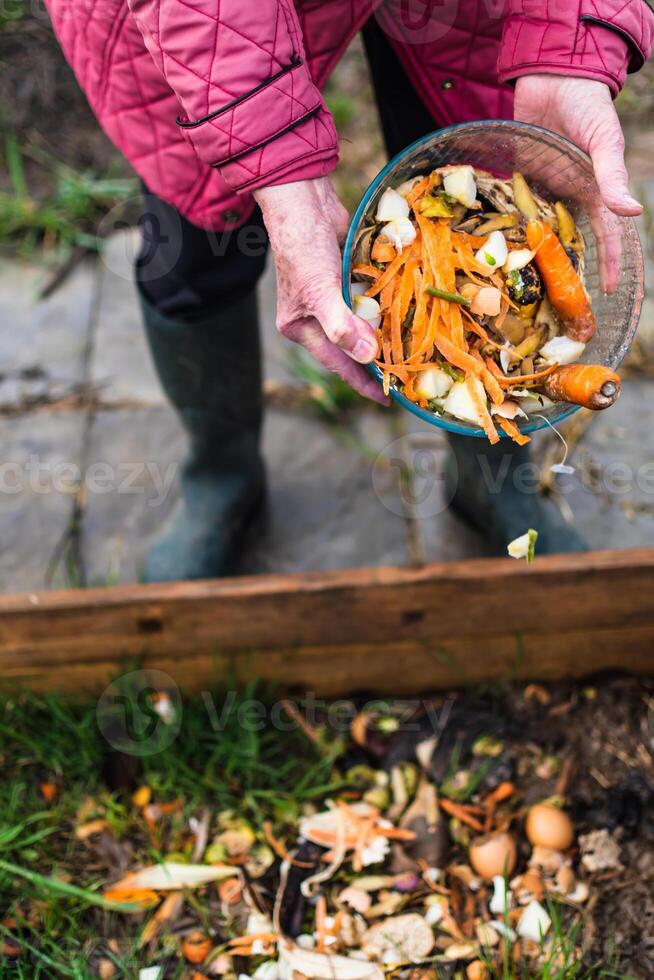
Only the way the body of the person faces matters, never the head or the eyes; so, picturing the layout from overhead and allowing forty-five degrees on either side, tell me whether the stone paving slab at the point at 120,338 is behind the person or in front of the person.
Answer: behind

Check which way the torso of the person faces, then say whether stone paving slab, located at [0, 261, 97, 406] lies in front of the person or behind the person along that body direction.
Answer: behind

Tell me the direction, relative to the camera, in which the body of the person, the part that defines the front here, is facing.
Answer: toward the camera
